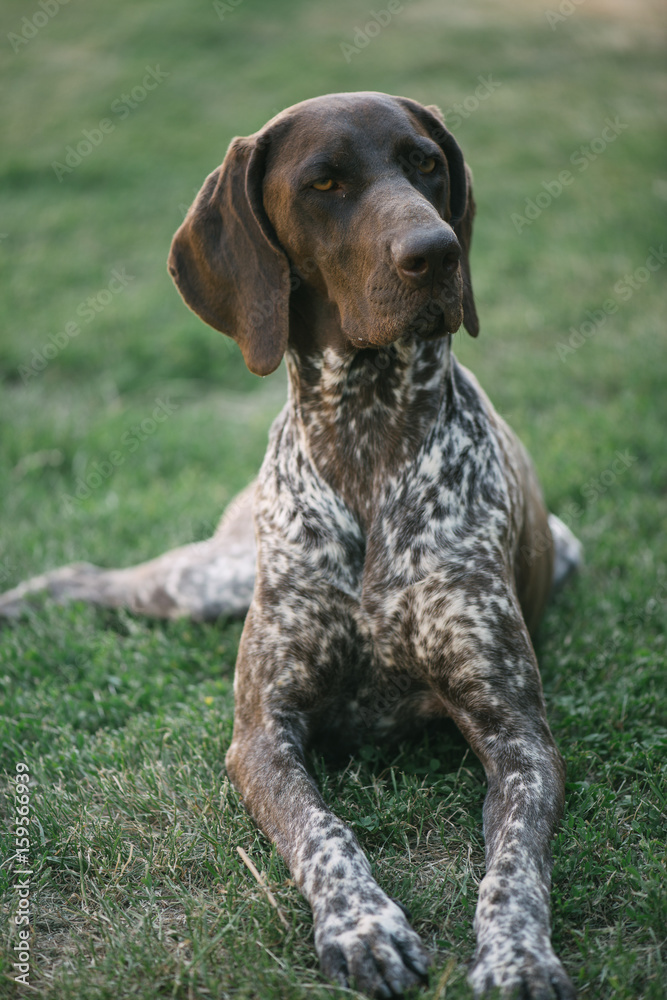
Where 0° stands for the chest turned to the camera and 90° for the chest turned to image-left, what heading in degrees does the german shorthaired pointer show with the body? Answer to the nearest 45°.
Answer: approximately 0°
